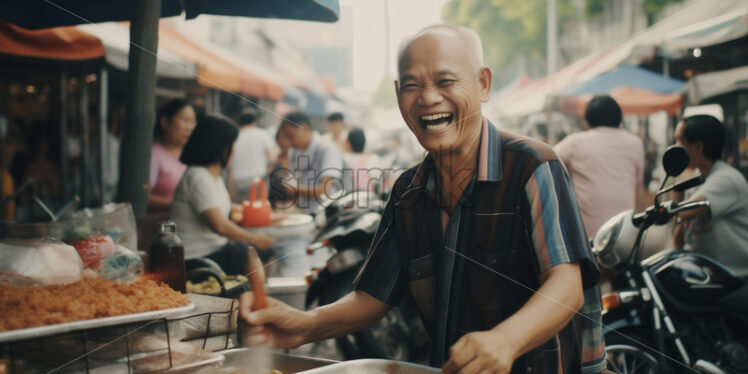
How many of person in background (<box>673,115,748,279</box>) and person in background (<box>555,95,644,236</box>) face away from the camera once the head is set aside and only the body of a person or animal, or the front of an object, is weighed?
1

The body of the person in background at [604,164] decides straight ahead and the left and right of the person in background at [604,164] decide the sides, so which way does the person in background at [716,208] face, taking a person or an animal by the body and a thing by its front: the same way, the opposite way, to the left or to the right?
to the left

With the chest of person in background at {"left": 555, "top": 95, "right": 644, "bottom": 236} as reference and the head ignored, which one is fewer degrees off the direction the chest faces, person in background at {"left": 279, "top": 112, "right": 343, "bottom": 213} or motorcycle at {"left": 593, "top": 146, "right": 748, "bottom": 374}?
the person in background

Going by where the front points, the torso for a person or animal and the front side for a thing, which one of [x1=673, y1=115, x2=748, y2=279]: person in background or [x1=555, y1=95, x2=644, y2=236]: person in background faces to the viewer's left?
[x1=673, y1=115, x2=748, y2=279]: person in background

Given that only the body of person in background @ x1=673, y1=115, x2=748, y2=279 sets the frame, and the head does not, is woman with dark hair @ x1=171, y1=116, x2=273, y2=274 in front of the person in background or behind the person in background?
in front

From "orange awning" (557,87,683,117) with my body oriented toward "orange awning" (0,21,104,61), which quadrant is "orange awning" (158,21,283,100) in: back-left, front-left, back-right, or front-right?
front-right

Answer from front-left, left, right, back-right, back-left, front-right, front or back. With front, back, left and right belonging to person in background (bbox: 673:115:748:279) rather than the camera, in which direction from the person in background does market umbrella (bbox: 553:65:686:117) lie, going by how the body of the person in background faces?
right

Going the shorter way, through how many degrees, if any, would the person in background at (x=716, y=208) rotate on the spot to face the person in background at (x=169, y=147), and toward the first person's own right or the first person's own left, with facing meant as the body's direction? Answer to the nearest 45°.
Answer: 0° — they already face them

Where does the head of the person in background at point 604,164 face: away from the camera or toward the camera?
away from the camera

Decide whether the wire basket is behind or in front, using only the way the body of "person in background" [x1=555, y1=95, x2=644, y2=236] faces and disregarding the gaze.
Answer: behind

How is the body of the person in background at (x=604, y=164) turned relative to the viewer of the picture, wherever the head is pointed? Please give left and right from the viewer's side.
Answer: facing away from the viewer

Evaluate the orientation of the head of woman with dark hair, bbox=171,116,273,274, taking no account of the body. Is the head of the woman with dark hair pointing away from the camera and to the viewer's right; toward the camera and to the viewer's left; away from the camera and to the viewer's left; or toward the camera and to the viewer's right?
away from the camera and to the viewer's right

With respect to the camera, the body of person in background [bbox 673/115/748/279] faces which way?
to the viewer's left

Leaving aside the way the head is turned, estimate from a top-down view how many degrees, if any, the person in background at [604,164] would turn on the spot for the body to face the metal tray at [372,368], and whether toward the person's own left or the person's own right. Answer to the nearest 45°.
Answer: approximately 180°

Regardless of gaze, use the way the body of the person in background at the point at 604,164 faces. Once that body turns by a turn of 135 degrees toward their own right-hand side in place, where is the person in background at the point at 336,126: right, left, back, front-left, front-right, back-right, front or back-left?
back

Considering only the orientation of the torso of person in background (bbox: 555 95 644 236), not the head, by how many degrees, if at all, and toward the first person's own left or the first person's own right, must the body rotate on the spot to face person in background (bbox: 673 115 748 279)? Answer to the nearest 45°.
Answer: approximately 135° to the first person's own right

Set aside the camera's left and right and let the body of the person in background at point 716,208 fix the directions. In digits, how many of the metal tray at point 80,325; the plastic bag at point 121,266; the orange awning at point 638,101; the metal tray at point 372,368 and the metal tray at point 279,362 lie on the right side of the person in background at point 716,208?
1
